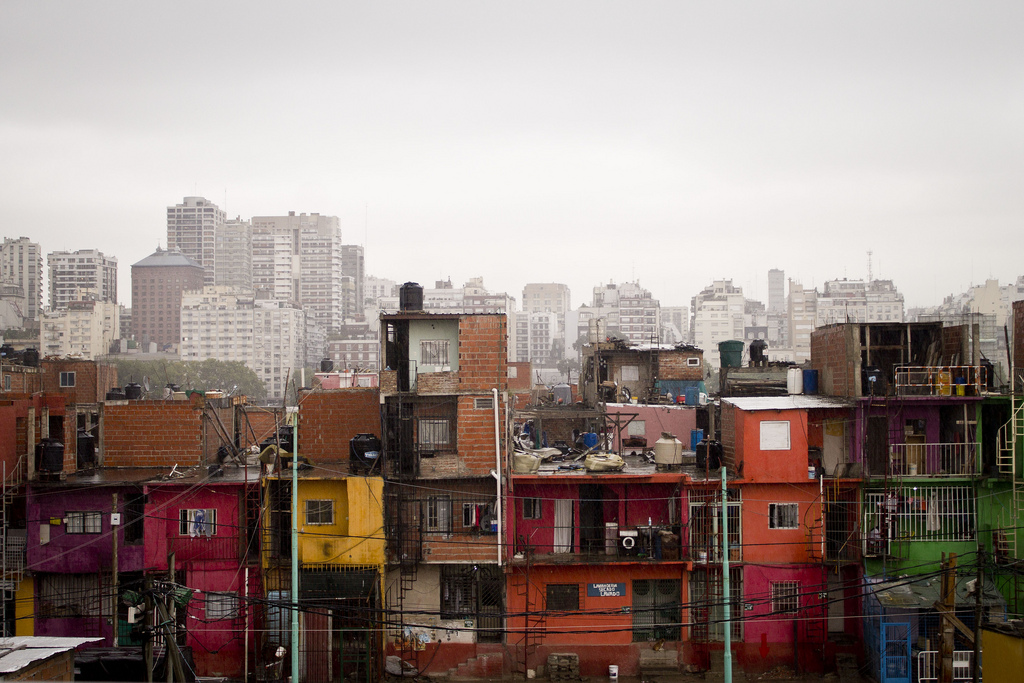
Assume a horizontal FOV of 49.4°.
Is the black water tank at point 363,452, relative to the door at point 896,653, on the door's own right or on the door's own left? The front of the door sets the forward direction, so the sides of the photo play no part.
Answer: on the door's own right

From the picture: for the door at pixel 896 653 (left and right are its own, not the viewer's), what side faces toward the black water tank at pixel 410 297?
right

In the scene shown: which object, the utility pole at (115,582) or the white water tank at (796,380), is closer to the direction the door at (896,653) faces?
the utility pole

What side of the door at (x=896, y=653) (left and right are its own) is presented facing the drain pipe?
right

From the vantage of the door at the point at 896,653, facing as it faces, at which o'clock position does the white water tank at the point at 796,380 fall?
The white water tank is roughly at 5 o'clock from the door.

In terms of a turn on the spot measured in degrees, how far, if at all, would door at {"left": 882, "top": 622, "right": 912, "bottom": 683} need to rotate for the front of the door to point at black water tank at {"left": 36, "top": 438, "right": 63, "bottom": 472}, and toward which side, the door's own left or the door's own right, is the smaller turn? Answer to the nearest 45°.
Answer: approximately 90° to the door's own right

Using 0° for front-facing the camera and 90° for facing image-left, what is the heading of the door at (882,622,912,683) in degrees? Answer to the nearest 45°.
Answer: approximately 0°

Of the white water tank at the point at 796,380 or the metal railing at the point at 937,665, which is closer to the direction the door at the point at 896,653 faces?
the metal railing
